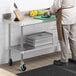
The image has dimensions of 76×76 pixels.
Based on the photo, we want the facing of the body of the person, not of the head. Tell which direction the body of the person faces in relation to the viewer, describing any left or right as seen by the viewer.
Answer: facing away from the viewer and to the left of the viewer
